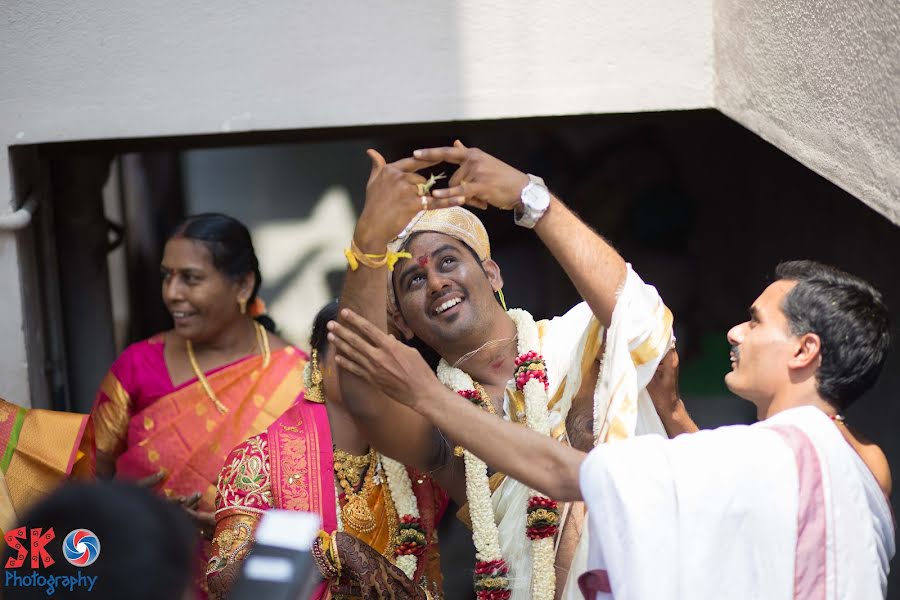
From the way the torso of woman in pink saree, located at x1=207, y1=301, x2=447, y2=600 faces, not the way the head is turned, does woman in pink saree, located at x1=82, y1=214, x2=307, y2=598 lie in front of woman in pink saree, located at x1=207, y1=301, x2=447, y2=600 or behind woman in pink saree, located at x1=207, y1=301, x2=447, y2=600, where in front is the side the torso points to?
behind

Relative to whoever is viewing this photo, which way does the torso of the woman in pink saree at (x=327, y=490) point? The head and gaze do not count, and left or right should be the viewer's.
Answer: facing the viewer and to the right of the viewer
